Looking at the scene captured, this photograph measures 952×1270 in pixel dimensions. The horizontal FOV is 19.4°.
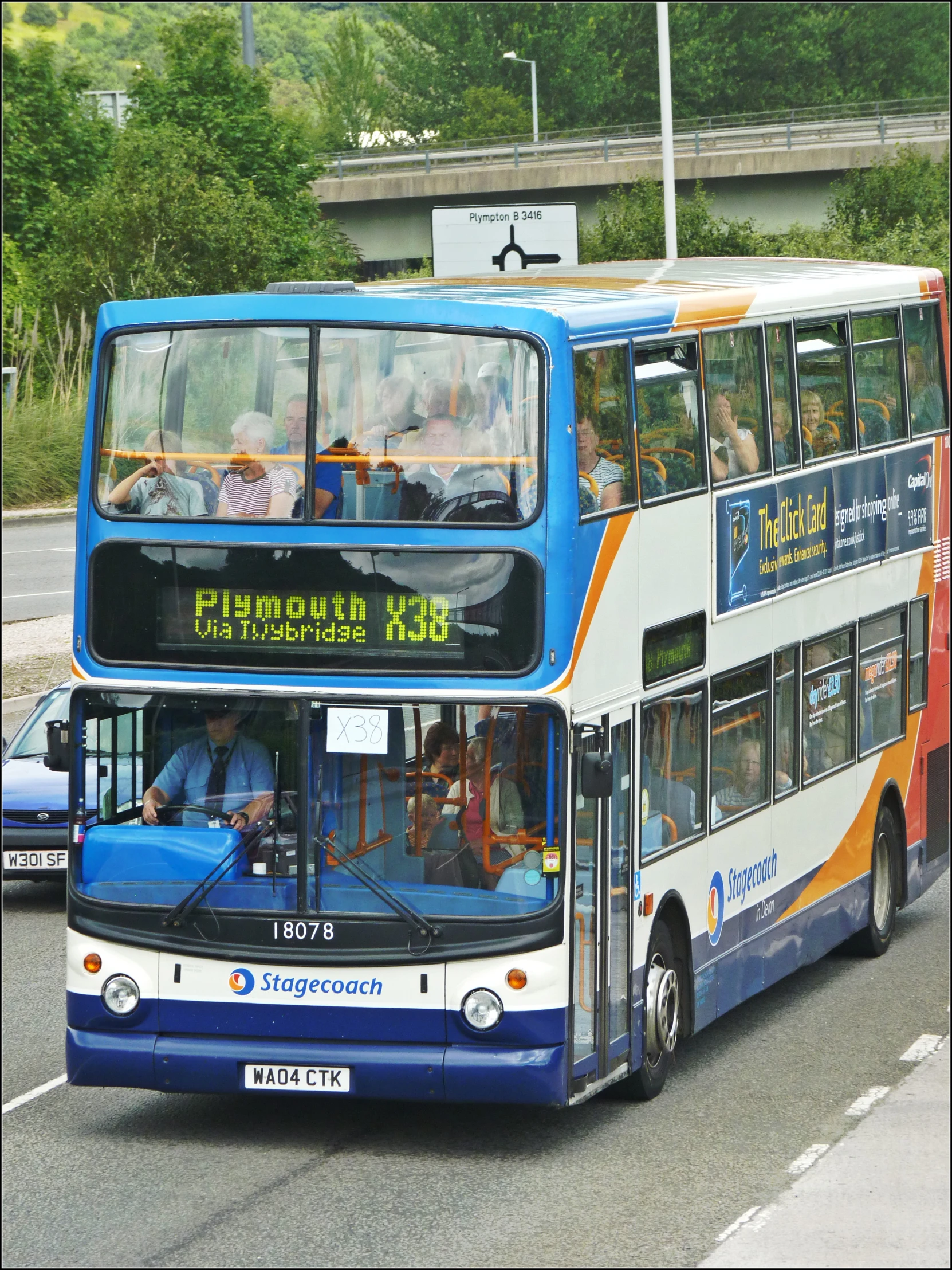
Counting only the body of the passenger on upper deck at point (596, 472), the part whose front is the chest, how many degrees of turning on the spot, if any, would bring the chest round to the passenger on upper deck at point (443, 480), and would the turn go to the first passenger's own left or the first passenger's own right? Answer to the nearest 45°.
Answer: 0° — they already face them

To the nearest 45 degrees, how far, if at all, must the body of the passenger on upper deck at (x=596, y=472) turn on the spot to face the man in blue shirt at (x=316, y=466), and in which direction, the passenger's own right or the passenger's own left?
approximately 45° to the passenger's own right

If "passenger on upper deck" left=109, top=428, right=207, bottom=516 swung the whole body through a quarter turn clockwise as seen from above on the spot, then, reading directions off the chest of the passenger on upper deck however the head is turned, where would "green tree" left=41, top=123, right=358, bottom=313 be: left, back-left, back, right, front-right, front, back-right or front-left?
right

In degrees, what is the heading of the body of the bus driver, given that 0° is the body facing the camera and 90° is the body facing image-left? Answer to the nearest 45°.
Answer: approximately 0°

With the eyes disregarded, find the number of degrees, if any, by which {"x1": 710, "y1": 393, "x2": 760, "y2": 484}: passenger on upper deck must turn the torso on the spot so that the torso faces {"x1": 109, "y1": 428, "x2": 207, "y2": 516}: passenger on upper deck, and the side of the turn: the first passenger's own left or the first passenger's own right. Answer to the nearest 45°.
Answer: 0° — they already face them
